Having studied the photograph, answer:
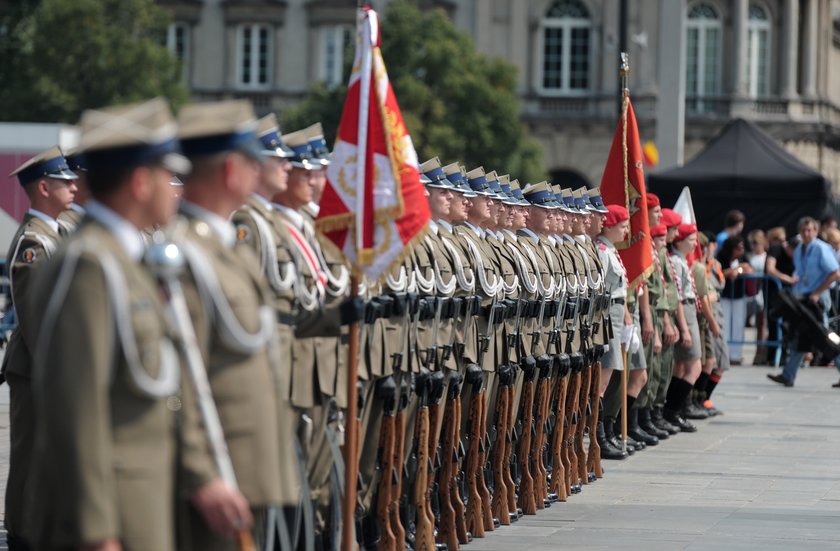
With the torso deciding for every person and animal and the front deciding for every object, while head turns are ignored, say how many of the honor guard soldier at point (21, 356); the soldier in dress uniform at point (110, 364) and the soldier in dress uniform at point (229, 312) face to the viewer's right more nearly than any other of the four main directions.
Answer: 3

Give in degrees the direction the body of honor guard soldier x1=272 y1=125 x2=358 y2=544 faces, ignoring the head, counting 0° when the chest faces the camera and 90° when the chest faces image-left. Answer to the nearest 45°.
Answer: approximately 315°

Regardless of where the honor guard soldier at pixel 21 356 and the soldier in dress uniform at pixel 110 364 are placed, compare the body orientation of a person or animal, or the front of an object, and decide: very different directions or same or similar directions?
same or similar directions

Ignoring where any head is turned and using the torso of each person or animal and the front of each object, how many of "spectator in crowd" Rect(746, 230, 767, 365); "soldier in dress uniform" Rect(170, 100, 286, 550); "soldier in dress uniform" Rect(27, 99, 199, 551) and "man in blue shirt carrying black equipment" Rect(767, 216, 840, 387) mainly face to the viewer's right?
2

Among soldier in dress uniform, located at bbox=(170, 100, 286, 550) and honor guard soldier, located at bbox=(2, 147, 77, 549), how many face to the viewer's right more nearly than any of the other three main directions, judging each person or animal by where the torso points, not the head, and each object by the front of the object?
2

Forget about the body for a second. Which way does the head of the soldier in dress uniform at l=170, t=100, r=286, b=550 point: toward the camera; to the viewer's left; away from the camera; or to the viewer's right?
to the viewer's right

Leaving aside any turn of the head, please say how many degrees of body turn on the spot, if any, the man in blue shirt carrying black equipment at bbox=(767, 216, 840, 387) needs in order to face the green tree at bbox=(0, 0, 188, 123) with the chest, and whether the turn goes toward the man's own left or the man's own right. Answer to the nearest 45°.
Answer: approximately 90° to the man's own right

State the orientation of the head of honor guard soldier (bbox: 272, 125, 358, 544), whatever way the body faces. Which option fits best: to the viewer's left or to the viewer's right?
to the viewer's right

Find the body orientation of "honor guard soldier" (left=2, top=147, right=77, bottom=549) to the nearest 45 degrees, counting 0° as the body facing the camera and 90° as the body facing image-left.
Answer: approximately 270°

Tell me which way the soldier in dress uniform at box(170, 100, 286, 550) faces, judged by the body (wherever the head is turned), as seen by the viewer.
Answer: to the viewer's right

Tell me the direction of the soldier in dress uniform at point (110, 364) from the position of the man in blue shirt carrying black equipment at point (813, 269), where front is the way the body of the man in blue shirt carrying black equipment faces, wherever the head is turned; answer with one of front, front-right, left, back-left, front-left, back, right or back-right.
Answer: front-left

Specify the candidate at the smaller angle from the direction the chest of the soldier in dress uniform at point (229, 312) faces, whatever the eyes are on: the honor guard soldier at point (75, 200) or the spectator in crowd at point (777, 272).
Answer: the spectator in crowd

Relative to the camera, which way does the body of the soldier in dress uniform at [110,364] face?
to the viewer's right

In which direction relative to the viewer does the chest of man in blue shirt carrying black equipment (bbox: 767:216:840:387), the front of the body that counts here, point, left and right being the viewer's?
facing the viewer and to the left of the viewer

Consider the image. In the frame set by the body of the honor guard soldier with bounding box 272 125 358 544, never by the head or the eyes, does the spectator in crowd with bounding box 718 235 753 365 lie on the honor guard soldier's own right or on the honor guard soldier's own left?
on the honor guard soldier's own left

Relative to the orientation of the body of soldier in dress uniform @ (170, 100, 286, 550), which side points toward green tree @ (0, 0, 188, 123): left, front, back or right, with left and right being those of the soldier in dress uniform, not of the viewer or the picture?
left

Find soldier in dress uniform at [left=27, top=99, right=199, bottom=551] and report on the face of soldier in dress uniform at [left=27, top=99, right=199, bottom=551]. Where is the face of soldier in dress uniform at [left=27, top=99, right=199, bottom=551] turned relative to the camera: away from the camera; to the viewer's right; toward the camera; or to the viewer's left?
to the viewer's right

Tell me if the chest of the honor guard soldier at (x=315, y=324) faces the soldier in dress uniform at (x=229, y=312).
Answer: no
